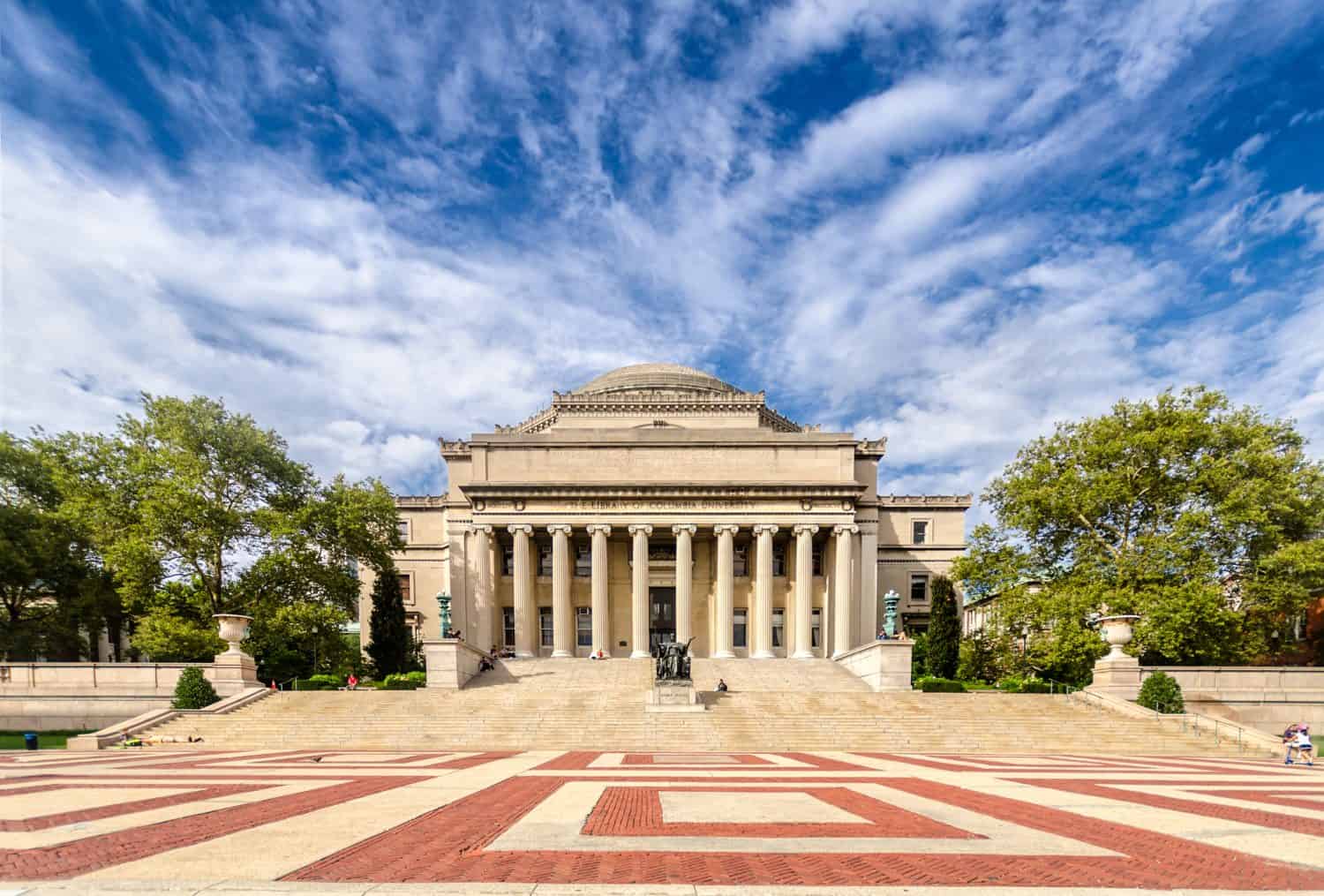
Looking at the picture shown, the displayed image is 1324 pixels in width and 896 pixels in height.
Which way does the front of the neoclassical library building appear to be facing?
toward the camera

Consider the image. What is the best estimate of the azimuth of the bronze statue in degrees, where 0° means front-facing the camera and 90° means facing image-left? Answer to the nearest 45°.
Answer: approximately 0°

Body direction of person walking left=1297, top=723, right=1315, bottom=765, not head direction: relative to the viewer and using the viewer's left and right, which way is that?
facing to the left of the viewer

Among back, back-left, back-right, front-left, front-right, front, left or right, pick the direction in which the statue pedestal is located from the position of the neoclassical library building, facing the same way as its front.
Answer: front

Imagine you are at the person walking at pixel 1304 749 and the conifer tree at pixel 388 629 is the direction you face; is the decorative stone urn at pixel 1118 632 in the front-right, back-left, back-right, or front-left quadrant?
front-right

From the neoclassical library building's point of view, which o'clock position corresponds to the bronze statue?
The bronze statue is roughly at 12 o'clock from the neoclassical library building.

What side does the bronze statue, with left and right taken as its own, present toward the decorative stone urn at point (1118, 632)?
left

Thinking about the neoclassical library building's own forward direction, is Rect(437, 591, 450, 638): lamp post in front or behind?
in front

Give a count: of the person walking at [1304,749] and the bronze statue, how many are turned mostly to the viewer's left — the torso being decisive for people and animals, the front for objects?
1
